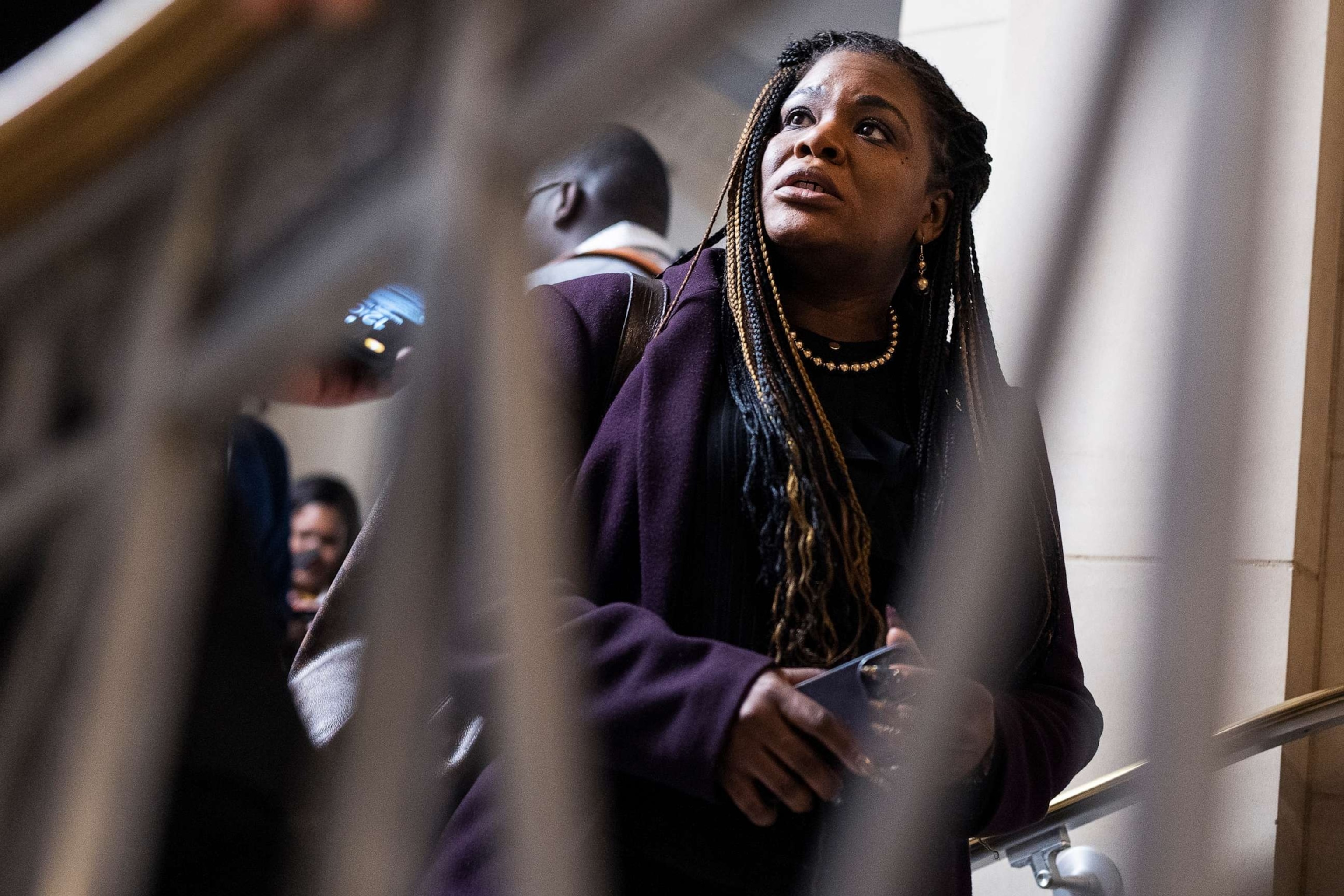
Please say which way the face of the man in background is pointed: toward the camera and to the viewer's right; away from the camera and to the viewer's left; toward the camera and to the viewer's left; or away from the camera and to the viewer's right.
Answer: away from the camera and to the viewer's left

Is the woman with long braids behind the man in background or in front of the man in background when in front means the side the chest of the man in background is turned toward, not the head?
behind

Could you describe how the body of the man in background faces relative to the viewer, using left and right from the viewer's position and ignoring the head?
facing away from the viewer and to the left of the viewer

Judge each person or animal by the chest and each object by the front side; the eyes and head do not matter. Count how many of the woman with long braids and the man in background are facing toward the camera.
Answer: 1

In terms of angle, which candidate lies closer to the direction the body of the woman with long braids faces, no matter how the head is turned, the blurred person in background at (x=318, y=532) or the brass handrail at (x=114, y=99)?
the brass handrail

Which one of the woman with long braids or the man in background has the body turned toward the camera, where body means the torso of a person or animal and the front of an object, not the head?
the woman with long braids

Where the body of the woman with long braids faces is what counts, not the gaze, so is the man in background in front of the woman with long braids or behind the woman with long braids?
behind

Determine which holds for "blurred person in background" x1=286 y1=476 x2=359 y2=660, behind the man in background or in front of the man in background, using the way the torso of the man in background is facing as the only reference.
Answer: in front

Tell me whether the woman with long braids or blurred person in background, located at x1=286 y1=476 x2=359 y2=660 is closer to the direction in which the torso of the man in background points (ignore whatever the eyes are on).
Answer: the blurred person in background

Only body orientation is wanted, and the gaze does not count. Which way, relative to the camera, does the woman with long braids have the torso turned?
toward the camera

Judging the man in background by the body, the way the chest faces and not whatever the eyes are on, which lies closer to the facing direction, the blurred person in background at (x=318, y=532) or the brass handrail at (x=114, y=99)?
the blurred person in background

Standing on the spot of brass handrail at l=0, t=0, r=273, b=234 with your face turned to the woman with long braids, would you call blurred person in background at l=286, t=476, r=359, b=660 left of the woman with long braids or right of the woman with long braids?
left

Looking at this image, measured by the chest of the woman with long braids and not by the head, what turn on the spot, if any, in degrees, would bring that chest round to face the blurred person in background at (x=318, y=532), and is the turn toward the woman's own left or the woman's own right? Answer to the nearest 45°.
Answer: approximately 135° to the woman's own right
